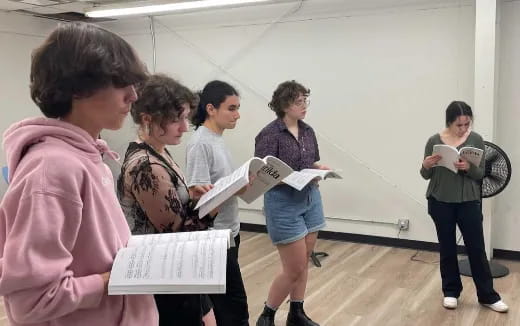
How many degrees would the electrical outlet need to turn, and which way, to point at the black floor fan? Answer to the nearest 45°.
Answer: approximately 45° to its left

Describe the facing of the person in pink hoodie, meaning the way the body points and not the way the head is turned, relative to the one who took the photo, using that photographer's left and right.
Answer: facing to the right of the viewer

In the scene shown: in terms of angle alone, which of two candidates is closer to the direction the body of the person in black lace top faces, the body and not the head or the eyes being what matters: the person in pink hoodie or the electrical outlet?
the electrical outlet

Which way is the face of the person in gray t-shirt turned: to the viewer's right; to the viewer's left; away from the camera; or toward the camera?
to the viewer's right

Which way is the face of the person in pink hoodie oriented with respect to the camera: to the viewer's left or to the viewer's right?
to the viewer's right

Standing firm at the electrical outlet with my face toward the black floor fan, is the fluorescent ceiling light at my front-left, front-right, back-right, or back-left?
back-right

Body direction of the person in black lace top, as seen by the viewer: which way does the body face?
to the viewer's right

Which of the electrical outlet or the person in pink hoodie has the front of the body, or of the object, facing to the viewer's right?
the person in pink hoodie
